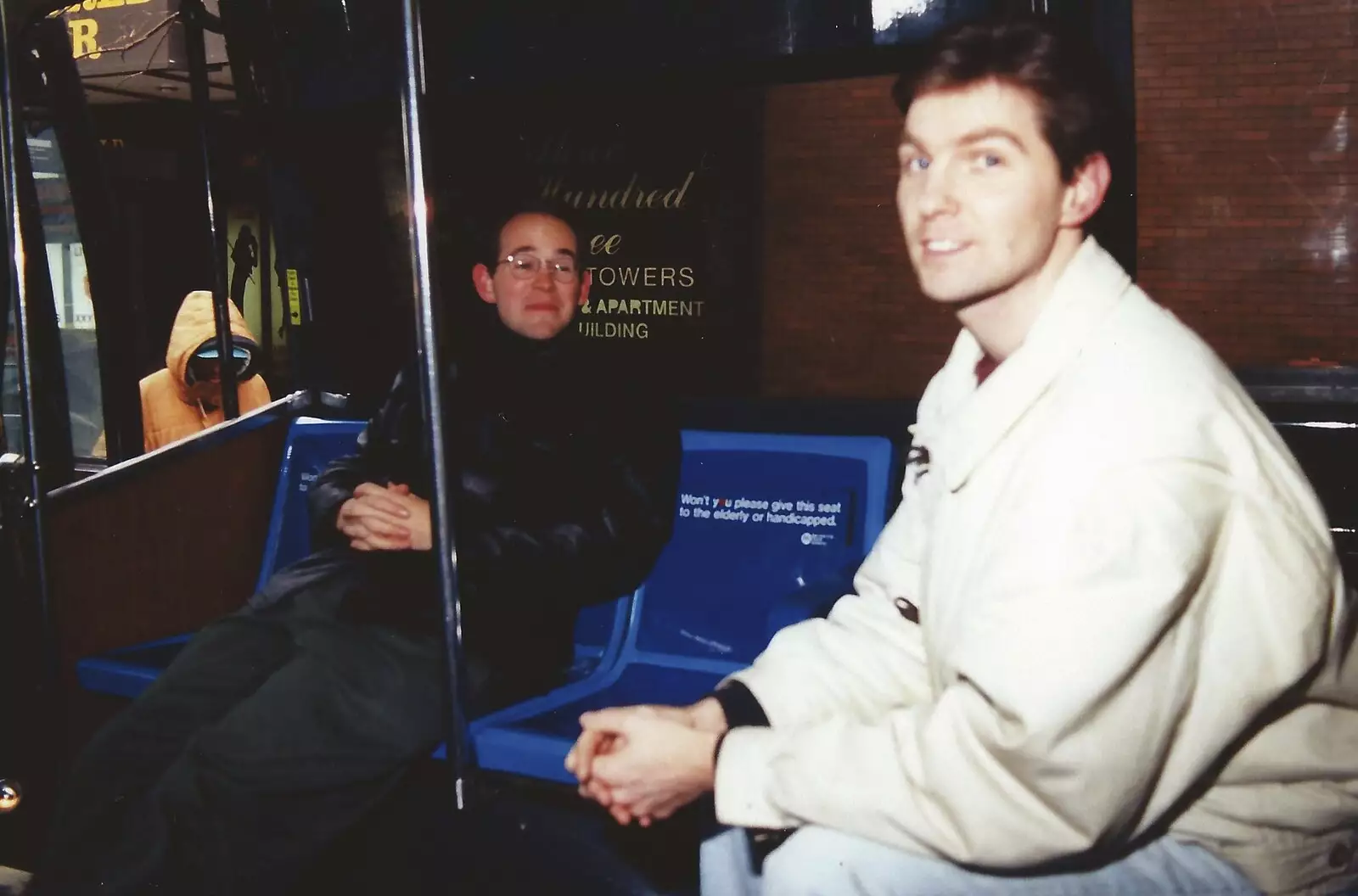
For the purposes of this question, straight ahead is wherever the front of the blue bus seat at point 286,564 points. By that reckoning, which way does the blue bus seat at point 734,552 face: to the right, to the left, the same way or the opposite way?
the same way

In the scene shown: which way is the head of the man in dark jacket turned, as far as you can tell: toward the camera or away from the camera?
toward the camera

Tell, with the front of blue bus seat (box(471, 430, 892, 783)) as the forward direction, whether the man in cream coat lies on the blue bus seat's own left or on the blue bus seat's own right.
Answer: on the blue bus seat's own left

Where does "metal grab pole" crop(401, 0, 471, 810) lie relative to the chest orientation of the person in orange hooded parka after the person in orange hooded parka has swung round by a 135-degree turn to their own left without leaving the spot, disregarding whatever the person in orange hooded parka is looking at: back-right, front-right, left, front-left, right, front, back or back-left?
back

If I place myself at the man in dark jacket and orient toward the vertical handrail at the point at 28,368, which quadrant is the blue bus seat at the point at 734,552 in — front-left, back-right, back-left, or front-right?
back-right

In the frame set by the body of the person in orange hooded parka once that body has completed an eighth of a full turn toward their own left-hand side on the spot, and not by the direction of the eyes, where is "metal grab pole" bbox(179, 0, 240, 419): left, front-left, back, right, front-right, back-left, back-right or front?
right

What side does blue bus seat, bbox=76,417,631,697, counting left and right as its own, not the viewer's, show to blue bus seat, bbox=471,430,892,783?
left

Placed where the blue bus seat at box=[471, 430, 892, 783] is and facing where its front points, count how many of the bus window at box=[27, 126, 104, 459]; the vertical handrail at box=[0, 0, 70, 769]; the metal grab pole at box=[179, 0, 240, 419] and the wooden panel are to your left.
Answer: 0

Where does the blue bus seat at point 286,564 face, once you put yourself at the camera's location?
facing the viewer and to the left of the viewer

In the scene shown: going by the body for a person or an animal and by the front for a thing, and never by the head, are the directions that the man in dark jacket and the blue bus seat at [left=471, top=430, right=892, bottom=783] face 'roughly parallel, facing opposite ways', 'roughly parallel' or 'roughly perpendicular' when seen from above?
roughly parallel

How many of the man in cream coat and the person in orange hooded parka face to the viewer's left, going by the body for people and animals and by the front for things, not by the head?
1

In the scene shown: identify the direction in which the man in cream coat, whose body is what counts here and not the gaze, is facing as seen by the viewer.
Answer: to the viewer's left

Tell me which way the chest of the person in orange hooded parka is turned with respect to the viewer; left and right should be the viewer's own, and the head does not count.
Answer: facing the viewer and to the right of the viewer

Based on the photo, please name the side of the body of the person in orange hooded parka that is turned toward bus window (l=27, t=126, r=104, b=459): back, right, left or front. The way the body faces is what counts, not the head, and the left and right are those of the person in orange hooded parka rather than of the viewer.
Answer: right

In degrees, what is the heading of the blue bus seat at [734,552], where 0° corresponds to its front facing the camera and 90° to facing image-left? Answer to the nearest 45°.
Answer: approximately 45°
